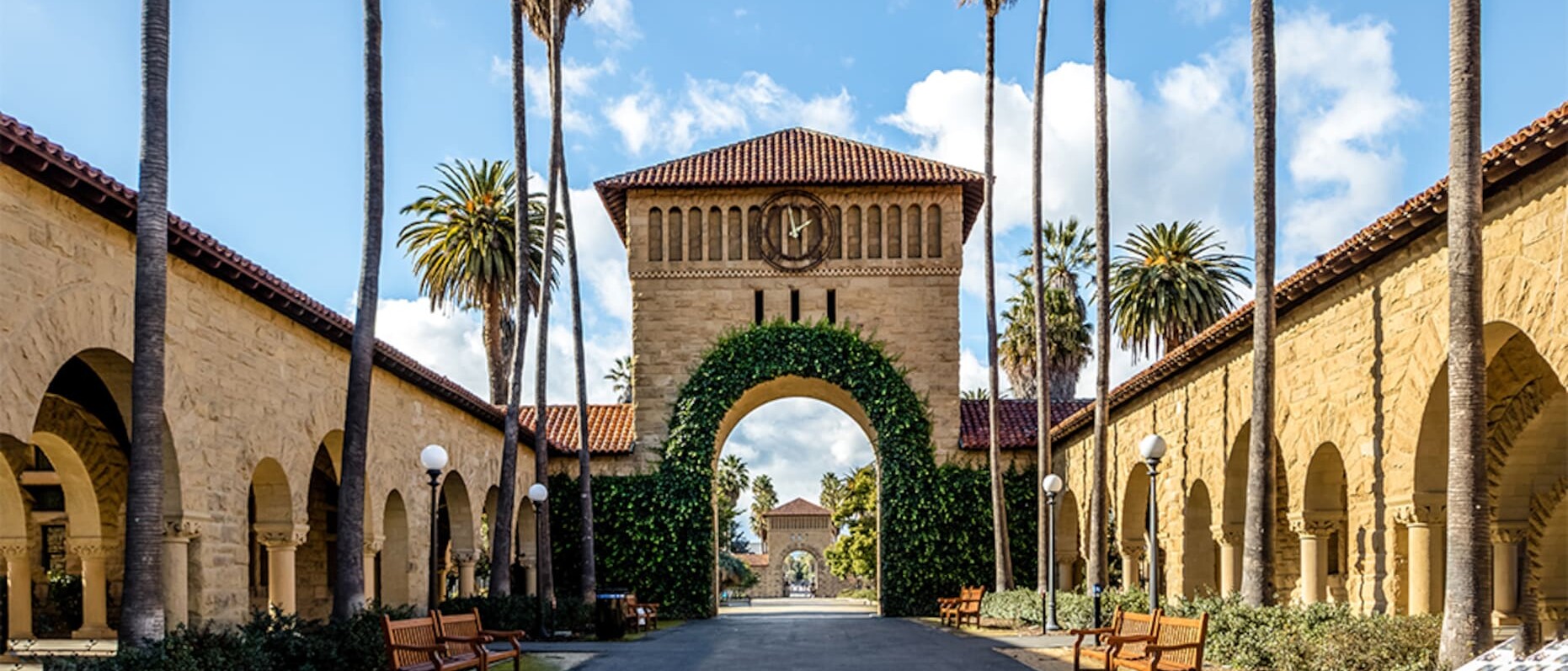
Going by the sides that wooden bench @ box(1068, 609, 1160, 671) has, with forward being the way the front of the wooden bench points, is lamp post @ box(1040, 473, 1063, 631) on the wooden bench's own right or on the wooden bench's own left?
on the wooden bench's own right

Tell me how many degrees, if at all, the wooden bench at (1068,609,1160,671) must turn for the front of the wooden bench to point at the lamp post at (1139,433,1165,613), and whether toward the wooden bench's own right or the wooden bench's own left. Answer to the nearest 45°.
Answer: approximately 135° to the wooden bench's own right

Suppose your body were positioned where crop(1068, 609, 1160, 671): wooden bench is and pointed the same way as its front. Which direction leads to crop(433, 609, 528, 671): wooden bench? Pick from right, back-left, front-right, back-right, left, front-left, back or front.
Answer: front-right

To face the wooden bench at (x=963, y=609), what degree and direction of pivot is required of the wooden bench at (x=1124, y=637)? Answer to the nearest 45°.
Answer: approximately 135° to its right

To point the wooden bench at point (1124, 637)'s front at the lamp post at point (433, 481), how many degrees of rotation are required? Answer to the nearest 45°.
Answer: approximately 45° to its right

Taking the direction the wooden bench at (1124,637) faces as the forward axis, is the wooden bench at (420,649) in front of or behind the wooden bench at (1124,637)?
in front

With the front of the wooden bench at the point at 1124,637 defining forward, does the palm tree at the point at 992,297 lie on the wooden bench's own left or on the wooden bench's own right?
on the wooden bench's own right

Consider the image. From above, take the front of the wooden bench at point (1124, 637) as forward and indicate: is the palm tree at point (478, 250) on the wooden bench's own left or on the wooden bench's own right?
on the wooden bench's own right
